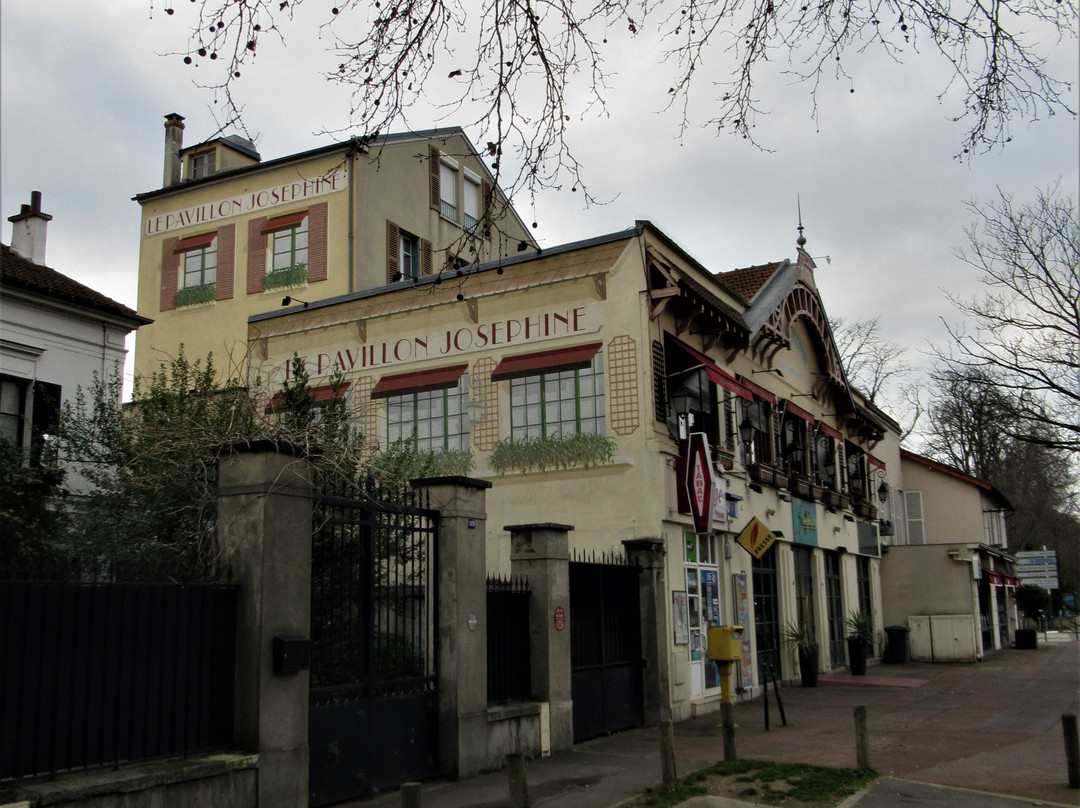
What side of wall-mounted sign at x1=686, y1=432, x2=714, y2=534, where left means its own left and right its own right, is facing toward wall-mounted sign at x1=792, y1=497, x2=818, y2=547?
back

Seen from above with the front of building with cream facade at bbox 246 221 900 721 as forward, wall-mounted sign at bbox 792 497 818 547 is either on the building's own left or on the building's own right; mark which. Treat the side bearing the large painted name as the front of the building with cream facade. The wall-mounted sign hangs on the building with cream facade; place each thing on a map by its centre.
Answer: on the building's own left

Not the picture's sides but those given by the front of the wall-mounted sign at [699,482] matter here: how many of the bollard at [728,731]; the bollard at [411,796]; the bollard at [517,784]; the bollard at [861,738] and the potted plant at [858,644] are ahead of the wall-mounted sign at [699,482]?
4

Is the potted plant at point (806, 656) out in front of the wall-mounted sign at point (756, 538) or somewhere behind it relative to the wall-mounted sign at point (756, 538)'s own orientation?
behind

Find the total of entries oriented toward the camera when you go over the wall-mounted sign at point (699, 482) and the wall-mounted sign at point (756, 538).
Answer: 2

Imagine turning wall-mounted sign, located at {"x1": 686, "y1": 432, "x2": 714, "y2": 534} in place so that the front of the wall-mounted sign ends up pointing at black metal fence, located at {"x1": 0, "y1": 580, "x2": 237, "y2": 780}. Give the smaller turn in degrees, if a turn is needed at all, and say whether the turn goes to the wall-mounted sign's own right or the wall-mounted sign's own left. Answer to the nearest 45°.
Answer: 0° — it already faces it

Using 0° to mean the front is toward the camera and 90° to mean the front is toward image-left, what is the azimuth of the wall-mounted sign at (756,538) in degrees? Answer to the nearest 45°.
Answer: approximately 0°

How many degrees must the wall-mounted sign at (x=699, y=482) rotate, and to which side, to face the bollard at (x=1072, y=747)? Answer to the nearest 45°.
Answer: approximately 45° to its left
